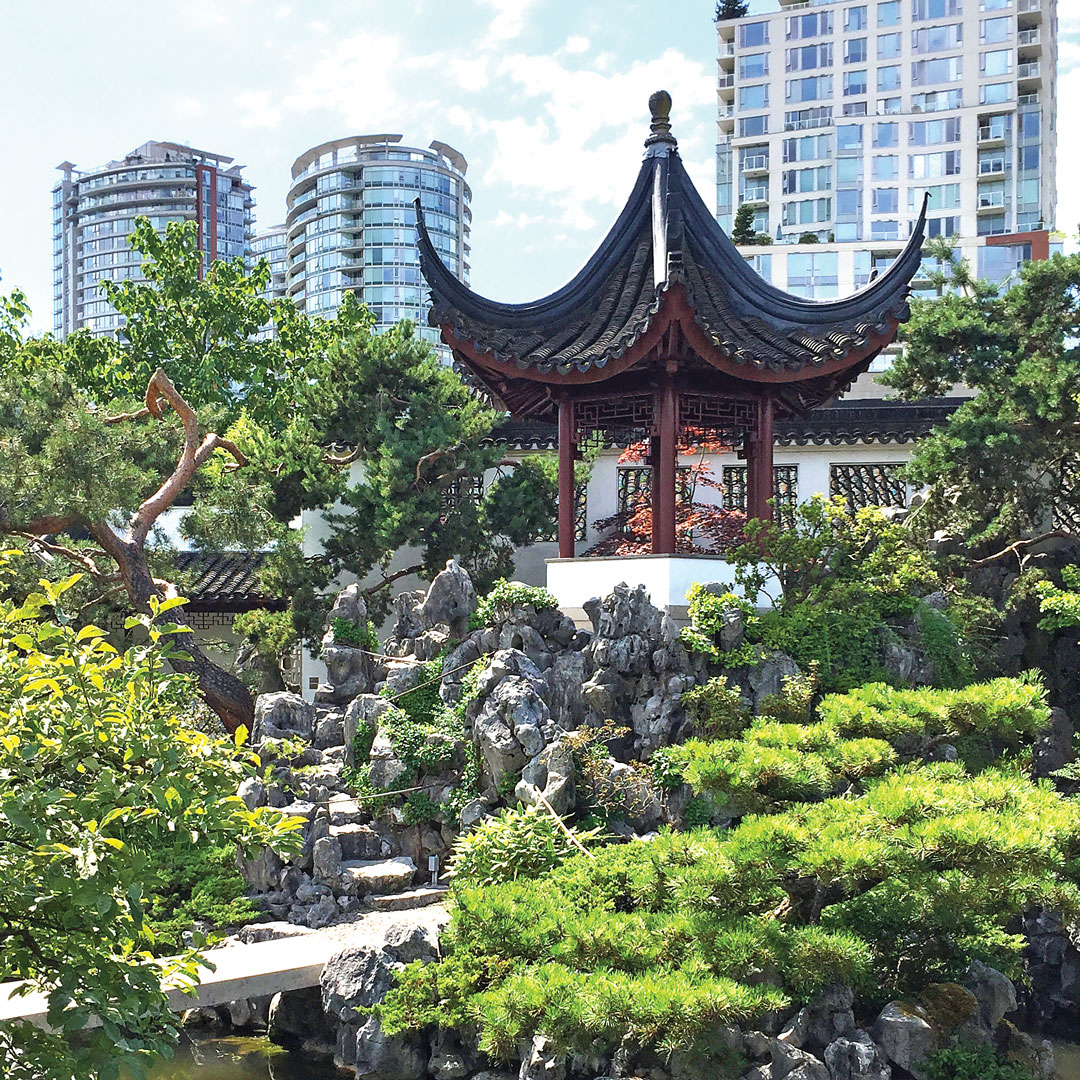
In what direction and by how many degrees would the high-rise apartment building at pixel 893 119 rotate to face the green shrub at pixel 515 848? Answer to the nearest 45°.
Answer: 0° — it already faces it

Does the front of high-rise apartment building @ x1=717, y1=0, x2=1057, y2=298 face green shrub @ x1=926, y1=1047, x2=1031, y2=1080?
yes

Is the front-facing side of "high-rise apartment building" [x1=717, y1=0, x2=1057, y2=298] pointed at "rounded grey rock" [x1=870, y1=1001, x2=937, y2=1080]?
yes

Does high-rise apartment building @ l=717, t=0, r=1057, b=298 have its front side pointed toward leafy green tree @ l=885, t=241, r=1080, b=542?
yes

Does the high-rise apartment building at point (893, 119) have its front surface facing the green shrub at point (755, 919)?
yes

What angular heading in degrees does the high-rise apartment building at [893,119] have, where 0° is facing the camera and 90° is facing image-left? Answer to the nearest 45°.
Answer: approximately 0°

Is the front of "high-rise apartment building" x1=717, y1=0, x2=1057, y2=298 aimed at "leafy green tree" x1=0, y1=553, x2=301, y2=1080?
yes

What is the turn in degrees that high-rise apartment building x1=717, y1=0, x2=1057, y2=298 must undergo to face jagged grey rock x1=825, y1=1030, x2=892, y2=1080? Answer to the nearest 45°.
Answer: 0° — it already faces it

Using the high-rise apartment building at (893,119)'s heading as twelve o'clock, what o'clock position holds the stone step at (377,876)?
The stone step is roughly at 12 o'clock from the high-rise apartment building.
